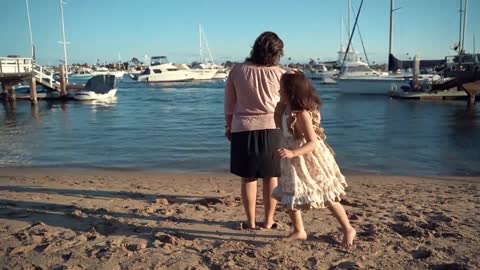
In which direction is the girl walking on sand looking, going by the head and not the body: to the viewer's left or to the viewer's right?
to the viewer's left

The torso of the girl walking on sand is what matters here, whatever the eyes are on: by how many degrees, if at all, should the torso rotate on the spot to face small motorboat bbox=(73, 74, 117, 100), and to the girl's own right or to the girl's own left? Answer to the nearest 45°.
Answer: approximately 45° to the girl's own right

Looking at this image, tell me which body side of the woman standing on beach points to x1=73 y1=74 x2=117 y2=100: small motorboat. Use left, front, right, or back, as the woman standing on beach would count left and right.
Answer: front

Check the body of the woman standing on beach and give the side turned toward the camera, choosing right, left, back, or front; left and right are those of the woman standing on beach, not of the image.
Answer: back

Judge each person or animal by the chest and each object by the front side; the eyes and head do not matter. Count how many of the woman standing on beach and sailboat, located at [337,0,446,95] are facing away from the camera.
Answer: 1

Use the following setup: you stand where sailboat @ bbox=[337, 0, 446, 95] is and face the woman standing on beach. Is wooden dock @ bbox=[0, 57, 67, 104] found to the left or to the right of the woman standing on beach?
right

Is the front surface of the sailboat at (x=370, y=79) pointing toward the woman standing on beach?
no

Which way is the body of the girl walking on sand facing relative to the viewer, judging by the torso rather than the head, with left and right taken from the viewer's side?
facing to the left of the viewer

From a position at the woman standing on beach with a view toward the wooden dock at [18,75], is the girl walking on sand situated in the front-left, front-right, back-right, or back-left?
back-right
